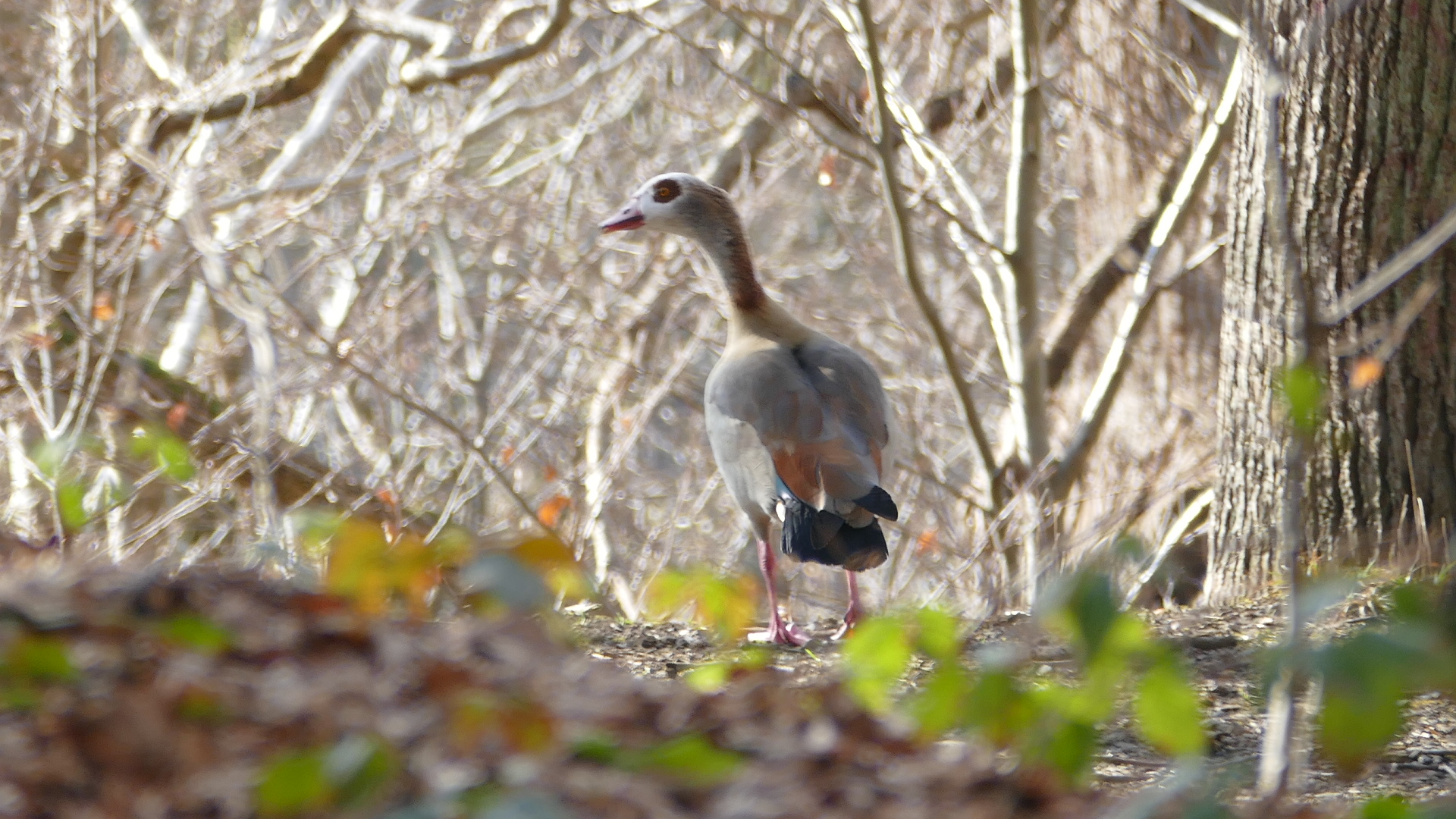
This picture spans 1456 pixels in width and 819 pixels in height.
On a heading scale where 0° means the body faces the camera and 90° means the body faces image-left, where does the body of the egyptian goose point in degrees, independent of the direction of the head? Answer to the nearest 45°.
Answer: approximately 135°

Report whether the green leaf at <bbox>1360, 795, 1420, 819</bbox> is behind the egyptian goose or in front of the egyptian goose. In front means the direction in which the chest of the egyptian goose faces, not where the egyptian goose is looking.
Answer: behind

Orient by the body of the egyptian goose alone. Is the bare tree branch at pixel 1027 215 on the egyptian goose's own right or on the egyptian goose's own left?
on the egyptian goose's own right

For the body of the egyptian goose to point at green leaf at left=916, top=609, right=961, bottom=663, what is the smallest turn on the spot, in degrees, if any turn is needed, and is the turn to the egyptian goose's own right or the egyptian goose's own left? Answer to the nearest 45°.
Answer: approximately 135° to the egyptian goose's own left

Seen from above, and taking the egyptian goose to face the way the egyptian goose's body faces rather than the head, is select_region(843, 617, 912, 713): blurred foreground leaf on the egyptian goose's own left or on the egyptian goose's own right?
on the egyptian goose's own left

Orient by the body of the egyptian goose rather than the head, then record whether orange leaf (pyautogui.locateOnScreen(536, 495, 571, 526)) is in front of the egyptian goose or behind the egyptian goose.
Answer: in front

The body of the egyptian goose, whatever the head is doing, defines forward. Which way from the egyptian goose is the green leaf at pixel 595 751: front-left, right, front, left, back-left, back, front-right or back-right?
back-left

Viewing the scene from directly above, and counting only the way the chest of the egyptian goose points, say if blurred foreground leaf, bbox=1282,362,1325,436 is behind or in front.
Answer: behind

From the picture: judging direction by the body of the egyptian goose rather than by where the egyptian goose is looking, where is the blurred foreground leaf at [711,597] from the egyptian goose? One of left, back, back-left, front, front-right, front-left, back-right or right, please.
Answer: back-left

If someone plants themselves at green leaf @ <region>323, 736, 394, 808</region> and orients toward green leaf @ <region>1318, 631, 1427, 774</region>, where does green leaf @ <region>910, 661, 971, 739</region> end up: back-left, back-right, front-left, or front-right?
front-left

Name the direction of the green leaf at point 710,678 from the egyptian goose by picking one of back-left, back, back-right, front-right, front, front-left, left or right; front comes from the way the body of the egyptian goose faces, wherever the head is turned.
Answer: back-left

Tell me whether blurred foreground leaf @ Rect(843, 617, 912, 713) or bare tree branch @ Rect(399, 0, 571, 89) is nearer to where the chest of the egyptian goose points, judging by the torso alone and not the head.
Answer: the bare tree branch

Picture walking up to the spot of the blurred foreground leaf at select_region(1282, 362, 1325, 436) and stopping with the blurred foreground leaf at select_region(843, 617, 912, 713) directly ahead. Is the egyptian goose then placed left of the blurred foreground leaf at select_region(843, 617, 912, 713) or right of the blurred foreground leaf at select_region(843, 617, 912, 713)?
right

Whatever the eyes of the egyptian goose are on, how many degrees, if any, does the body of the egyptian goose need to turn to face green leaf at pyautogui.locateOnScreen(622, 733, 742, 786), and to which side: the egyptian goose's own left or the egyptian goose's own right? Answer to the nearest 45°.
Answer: approximately 135° to the egyptian goose's own left

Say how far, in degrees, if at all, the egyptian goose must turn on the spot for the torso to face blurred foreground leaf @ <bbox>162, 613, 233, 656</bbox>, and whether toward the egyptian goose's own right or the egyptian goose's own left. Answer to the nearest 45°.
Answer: approximately 135° to the egyptian goose's own left
